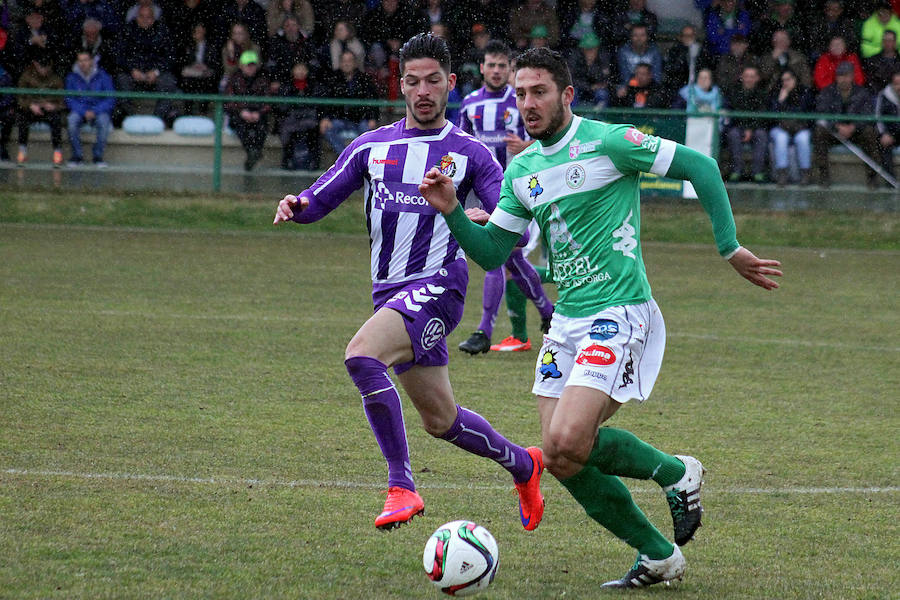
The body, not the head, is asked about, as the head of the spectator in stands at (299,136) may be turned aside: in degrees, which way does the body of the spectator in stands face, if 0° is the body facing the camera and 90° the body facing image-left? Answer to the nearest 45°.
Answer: approximately 0°

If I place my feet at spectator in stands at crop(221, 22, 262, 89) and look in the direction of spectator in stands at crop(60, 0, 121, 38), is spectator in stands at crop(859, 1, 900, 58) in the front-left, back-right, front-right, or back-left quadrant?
back-right

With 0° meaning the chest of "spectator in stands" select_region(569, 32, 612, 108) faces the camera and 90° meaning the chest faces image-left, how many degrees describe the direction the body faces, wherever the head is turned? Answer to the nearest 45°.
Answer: approximately 0°

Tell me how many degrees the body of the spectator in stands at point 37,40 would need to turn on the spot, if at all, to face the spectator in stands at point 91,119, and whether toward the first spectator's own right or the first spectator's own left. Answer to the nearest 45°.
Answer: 0° — they already face them

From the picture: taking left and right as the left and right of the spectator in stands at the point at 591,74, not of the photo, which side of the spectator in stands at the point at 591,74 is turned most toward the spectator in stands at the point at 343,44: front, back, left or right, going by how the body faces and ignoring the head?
right

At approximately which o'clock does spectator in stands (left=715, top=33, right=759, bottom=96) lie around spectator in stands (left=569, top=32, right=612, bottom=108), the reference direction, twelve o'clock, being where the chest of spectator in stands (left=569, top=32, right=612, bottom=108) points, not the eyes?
spectator in stands (left=715, top=33, right=759, bottom=96) is roughly at 9 o'clock from spectator in stands (left=569, top=32, right=612, bottom=108).

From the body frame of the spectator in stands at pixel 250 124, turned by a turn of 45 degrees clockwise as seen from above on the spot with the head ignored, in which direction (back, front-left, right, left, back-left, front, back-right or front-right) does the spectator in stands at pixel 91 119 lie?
front-right
